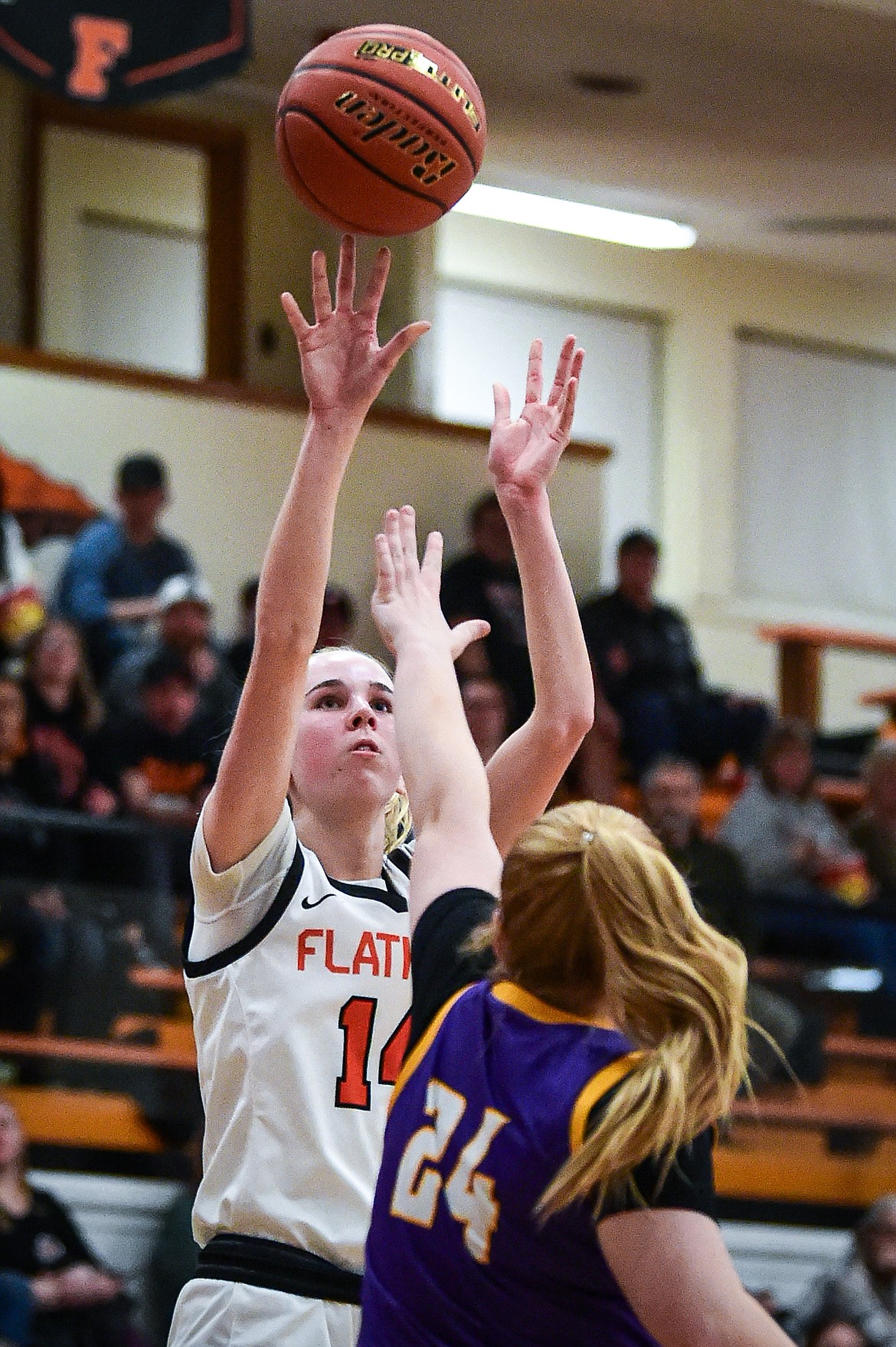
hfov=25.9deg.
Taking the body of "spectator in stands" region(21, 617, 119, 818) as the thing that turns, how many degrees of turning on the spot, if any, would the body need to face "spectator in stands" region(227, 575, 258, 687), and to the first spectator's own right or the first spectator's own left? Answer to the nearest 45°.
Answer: approximately 135° to the first spectator's own left

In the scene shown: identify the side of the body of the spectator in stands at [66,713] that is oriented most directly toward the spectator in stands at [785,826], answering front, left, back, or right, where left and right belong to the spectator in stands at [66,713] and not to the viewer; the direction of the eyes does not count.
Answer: left

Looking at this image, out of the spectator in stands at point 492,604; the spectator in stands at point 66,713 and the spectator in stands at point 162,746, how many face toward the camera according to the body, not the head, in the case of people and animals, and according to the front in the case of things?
3

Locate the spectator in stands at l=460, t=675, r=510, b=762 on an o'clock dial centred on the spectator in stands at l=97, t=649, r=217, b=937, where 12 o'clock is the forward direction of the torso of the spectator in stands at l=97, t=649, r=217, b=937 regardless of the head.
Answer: the spectator in stands at l=460, t=675, r=510, b=762 is roughly at 9 o'clock from the spectator in stands at l=97, t=649, r=217, b=937.

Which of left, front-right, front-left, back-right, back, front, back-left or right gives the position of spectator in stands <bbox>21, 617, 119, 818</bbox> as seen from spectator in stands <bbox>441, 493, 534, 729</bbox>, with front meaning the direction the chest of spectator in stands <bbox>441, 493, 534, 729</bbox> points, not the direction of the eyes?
front-right

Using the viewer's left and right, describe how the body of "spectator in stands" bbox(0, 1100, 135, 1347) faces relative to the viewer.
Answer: facing the viewer

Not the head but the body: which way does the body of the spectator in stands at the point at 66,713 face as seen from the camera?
toward the camera

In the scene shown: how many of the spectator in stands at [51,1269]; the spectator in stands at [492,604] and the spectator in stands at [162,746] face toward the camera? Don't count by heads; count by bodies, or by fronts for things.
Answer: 3

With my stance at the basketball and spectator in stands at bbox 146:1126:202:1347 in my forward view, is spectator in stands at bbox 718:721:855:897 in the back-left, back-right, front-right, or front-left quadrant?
front-right

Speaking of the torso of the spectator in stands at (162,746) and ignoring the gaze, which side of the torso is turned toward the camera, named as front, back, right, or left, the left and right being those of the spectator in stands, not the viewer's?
front
